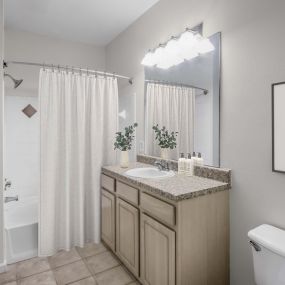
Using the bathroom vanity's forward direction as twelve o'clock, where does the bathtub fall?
The bathtub is roughly at 2 o'clock from the bathroom vanity.

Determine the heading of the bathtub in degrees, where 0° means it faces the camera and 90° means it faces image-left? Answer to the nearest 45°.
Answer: approximately 315°

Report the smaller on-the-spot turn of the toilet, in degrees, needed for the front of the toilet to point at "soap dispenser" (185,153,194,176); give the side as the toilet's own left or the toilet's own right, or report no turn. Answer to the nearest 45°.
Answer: approximately 90° to the toilet's own right

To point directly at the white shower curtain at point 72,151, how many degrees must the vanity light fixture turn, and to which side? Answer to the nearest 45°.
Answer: approximately 45° to its right

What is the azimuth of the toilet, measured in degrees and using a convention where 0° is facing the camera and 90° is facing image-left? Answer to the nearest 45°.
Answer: approximately 45°
